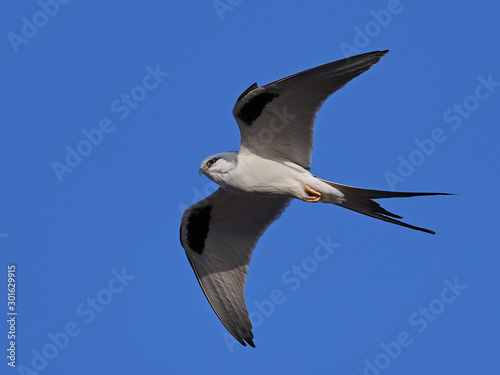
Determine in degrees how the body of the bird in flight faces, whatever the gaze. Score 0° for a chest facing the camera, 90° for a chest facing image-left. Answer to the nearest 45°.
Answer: approximately 90°
